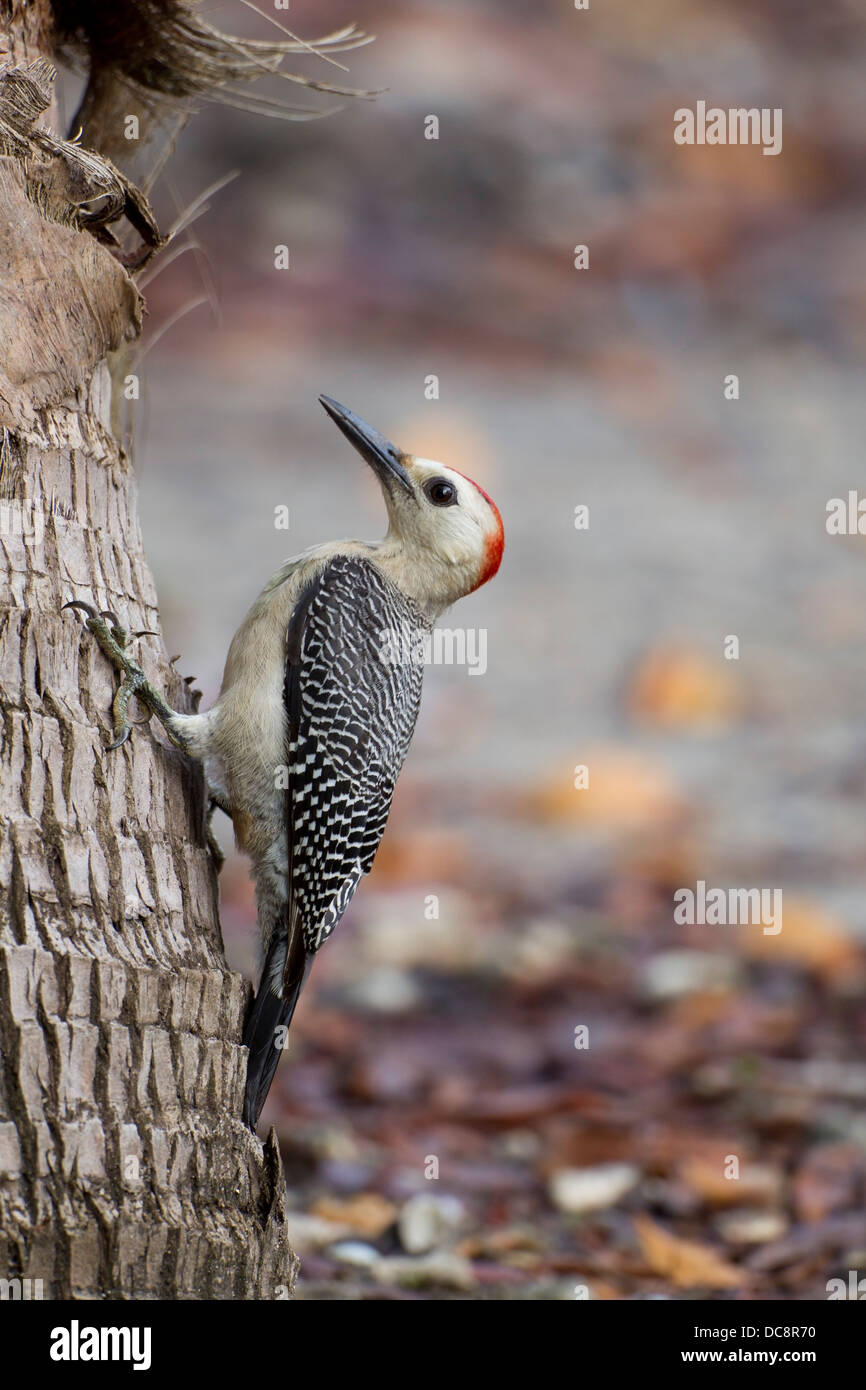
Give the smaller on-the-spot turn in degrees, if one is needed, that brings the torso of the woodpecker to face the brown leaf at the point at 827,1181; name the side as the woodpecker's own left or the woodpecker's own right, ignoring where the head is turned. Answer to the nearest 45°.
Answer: approximately 135° to the woodpecker's own right

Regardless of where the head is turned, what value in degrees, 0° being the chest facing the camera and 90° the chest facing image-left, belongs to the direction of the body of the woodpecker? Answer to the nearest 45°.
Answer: approximately 90°
